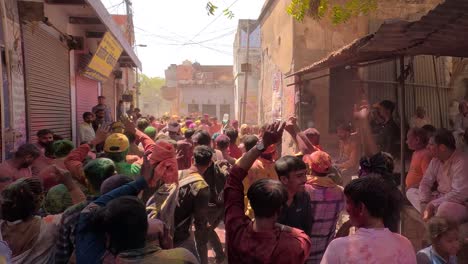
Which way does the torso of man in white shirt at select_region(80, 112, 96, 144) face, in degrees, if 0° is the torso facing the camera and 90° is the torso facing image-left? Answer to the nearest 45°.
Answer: approximately 315°

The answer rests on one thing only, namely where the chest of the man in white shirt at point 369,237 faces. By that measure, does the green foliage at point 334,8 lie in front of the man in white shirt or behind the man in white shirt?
in front

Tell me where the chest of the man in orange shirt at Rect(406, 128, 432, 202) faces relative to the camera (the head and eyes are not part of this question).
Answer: to the viewer's left

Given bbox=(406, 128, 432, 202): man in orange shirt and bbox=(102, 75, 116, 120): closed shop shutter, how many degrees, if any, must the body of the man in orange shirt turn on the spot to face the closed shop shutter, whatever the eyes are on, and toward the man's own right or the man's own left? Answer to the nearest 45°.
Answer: approximately 45° to the man's own right

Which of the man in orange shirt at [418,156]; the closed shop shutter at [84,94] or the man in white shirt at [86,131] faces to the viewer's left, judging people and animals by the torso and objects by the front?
the man in orange shirt

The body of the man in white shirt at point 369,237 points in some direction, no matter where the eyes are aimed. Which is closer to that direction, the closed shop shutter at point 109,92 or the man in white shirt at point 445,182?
the closed shop shutter

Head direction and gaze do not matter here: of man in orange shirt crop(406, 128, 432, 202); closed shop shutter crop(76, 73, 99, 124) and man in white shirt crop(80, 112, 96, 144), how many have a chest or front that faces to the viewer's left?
1

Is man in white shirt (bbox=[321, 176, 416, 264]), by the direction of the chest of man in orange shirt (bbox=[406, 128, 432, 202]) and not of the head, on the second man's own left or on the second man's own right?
on the second man's own left

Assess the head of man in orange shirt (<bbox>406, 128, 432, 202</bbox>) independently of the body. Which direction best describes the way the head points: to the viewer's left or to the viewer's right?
to the viewer's left
